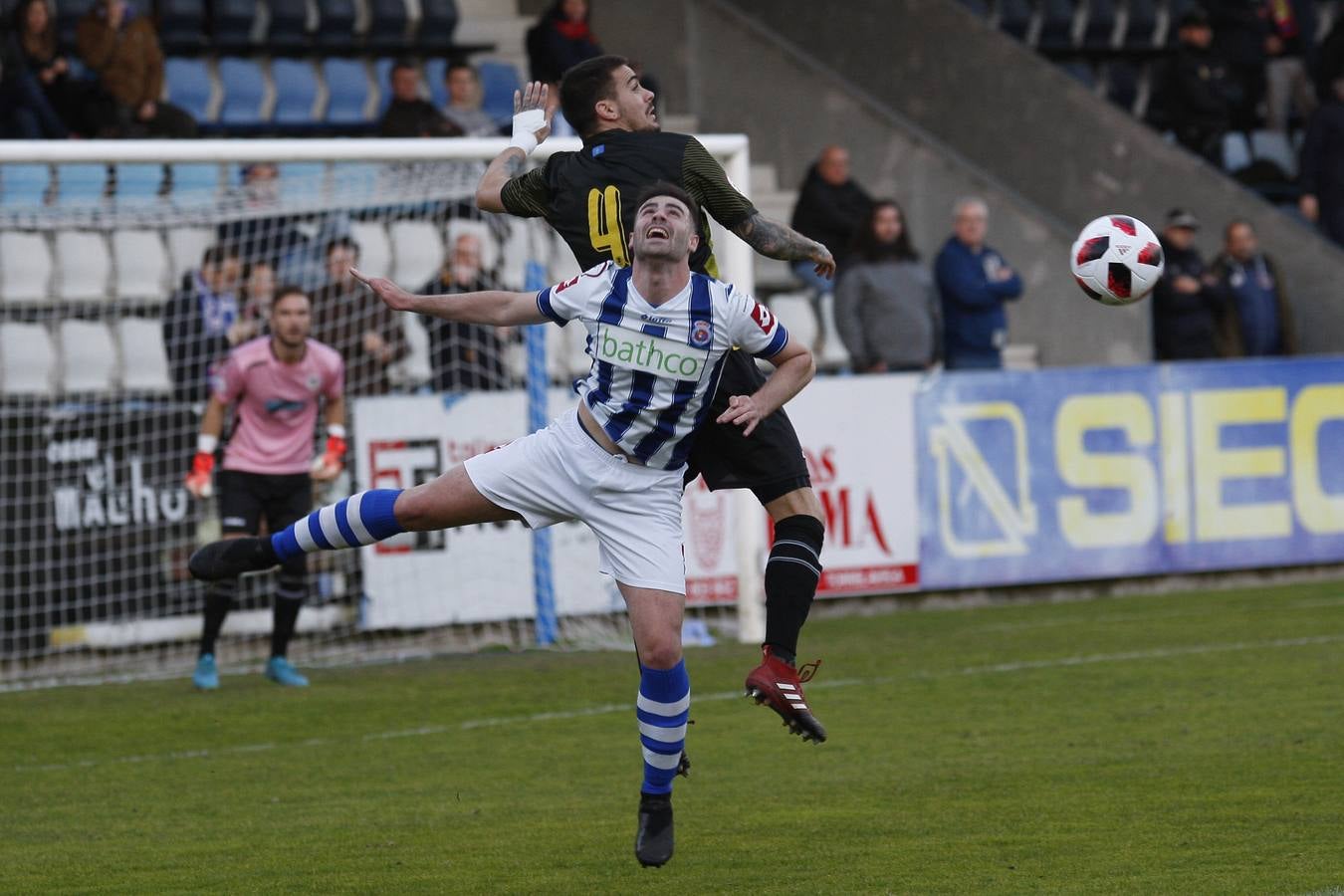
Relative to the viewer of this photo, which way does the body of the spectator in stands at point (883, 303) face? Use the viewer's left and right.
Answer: facing the viewer

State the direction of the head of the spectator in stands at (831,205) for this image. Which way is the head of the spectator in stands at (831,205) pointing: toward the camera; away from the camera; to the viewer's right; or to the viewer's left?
toward the camera

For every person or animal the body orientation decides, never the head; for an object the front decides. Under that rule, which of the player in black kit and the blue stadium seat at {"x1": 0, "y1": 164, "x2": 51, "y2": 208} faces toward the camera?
the blue stadium seat

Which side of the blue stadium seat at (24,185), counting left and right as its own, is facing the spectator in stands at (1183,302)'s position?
left

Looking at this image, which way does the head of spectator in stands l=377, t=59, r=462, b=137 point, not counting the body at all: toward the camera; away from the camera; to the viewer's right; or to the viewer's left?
toward the camera

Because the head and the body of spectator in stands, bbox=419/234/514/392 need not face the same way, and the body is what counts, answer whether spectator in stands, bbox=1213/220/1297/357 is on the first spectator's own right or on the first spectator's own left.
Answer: on the first spectator's own left

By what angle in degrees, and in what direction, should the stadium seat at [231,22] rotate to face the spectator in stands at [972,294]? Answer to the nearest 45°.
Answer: approximately 45° to its left

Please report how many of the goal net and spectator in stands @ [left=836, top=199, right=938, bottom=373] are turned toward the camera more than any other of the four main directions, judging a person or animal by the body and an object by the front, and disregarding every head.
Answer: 2

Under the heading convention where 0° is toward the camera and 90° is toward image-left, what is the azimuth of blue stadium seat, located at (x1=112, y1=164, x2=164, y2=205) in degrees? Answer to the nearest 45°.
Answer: approximately 0°

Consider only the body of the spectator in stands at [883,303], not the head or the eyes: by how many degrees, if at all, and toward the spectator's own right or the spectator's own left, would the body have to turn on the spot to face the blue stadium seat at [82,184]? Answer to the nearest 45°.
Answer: approximately 45° to the spectator's own right

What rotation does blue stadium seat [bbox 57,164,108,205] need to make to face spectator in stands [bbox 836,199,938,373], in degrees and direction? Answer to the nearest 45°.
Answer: approximately 90° to its left

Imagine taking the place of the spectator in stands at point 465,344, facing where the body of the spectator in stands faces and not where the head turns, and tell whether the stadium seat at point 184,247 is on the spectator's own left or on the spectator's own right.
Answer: on the spectator's own right

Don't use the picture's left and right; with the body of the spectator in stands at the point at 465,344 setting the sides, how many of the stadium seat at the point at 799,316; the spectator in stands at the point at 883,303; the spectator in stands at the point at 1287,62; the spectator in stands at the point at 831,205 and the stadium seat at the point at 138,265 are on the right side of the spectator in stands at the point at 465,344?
1

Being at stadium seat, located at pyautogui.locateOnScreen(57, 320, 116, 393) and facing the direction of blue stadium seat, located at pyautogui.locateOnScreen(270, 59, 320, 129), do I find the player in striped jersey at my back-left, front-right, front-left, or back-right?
back-right
